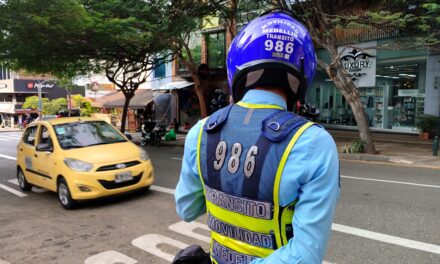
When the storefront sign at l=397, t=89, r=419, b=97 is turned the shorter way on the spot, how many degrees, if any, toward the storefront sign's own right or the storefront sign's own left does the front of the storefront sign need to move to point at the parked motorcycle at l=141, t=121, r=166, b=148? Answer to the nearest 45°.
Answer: approximately 90° to the storefront sign's own right

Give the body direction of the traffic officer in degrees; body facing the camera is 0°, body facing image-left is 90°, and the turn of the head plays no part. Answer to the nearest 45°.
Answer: approximately 225°

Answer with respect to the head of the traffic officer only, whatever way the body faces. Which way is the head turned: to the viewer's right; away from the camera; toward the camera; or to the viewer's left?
away from the camera

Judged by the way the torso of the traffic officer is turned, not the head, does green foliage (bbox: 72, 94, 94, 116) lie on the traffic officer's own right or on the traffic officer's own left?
on the traffic officer's own left

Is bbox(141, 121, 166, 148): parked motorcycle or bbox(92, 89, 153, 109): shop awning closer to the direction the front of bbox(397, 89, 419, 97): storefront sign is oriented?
the parked motorcycle

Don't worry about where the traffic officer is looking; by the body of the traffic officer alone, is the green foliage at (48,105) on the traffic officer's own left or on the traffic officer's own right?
on the traffic officer's own left

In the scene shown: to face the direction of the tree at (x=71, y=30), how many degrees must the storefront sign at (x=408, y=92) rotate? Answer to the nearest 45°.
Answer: approximately 45° to its right

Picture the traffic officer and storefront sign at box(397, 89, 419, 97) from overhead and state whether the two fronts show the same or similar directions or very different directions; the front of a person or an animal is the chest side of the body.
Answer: very different directions

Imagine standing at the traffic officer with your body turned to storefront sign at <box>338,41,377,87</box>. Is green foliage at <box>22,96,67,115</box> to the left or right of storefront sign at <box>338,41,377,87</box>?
left

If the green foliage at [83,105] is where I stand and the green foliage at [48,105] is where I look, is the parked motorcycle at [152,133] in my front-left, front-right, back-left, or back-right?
back-left
